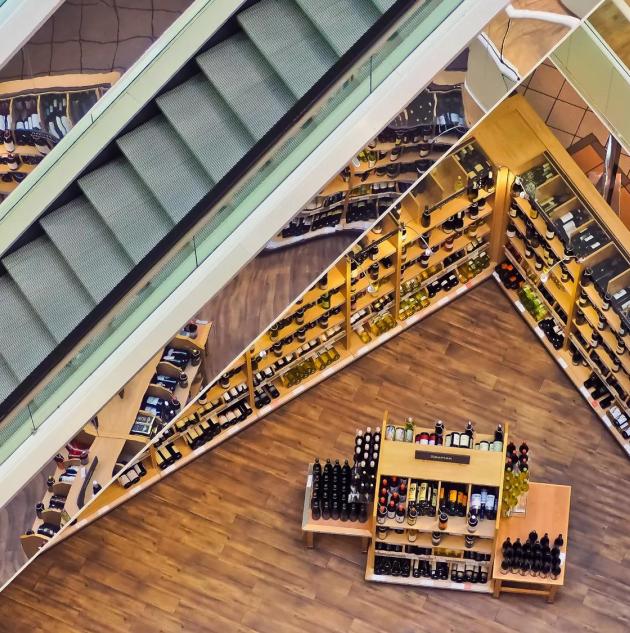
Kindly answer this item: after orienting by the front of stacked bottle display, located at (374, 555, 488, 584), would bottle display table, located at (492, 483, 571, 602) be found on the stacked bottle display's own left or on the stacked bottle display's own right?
on the stacked bottle display's own left

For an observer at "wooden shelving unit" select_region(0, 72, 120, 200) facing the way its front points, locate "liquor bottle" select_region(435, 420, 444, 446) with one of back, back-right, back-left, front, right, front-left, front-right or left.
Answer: left

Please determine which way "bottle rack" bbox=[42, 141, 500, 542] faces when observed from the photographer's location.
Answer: facing the viewer and to the right of the viewer

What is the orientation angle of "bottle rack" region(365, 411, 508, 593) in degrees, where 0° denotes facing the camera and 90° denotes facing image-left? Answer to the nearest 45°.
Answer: approximately 0°

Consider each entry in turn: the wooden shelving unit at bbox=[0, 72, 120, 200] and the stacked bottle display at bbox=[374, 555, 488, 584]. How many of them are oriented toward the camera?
2
